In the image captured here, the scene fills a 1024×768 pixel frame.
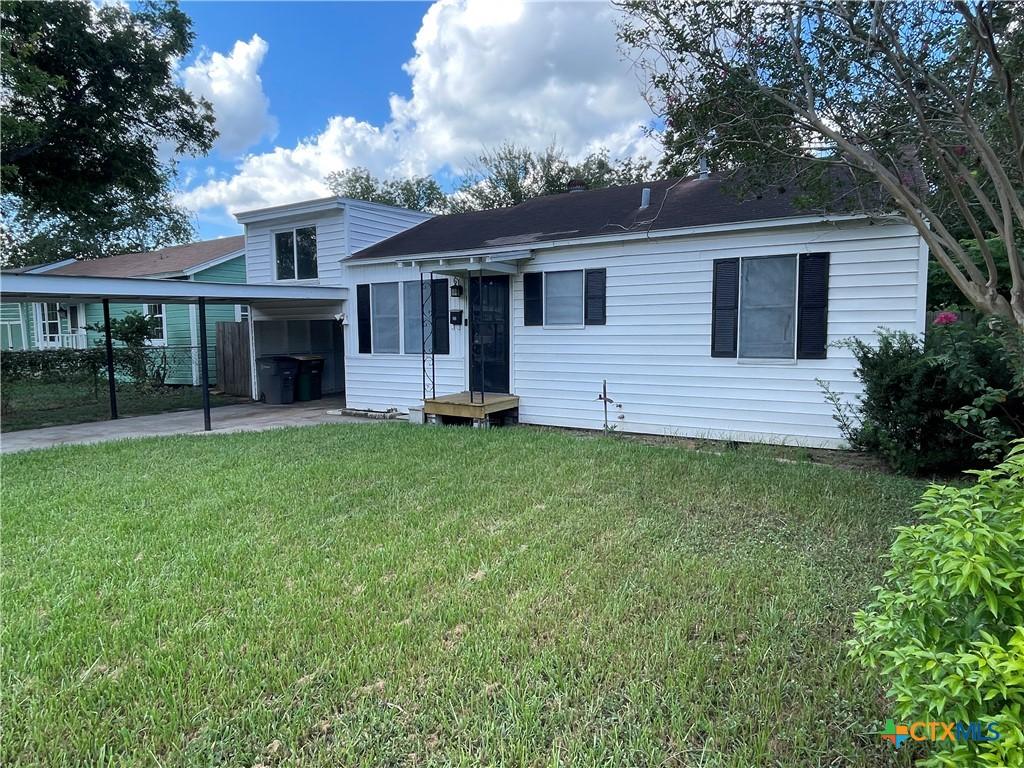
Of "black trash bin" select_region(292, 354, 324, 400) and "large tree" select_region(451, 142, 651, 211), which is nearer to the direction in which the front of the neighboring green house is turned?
the black trash bin

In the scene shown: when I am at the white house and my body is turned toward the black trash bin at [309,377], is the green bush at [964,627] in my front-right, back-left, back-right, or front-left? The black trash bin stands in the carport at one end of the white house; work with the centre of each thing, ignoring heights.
back-left

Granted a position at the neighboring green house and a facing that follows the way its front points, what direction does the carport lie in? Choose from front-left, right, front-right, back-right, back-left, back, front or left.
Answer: front-left

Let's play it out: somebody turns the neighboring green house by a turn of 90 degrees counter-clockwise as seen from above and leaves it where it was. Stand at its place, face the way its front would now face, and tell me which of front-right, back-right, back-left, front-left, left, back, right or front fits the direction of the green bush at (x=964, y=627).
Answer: front-right

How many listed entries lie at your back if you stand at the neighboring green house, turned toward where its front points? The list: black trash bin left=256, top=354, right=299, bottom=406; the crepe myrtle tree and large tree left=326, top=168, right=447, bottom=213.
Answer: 1

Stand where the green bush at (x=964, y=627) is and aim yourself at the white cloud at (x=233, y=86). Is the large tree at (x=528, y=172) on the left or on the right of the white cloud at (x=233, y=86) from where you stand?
right

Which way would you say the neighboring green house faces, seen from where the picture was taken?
facing the viewer and to the left of the viewer

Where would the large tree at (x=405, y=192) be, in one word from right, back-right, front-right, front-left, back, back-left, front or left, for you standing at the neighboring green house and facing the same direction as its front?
back

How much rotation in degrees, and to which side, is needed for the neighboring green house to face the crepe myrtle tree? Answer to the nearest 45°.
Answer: approximately 45° to its left

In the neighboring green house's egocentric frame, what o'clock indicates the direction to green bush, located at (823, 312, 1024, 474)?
The green bush is roughly at 10 o'clock from the neighboring green house.

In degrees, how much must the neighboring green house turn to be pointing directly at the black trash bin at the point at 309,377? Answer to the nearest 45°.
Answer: approximately 45° to its left

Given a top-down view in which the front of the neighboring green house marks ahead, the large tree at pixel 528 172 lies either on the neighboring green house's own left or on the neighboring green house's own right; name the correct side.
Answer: on the neighboring green house's own left

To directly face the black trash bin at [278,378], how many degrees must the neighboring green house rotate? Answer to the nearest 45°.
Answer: approximately 45° to its left
